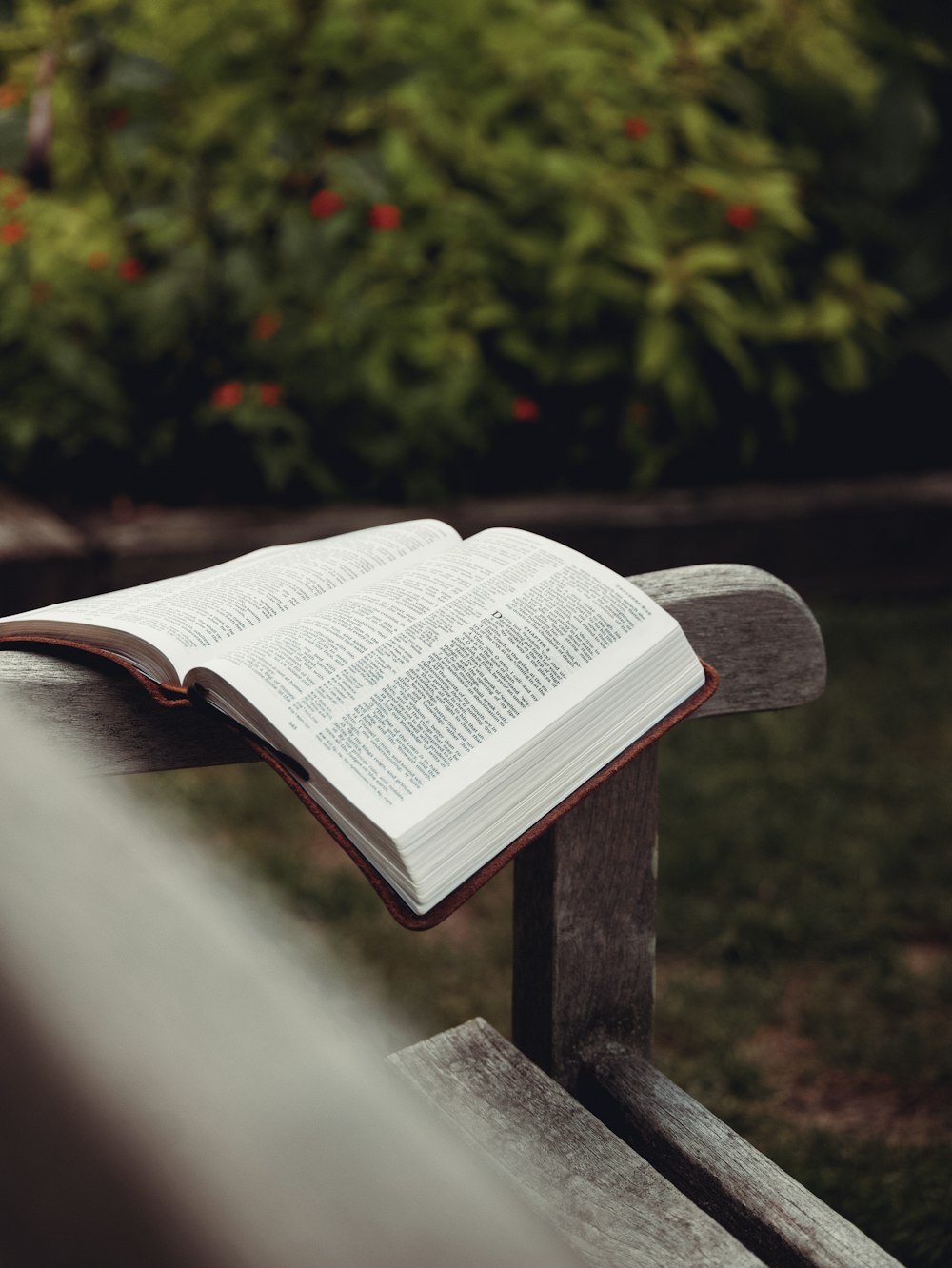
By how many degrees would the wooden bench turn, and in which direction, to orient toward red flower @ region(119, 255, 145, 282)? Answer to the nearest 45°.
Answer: approximately 45° to its left

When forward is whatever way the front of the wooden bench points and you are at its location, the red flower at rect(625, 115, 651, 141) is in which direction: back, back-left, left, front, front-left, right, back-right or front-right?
front-left

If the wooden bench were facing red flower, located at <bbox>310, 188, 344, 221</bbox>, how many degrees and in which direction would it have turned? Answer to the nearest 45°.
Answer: approximately 45° to its left

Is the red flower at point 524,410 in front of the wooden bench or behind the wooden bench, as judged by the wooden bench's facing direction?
in front

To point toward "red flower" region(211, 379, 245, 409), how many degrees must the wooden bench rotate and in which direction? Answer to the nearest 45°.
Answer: approximately 45° to its left

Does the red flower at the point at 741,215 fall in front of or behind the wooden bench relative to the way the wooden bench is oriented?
in front

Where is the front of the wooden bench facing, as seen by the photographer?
facing away from the viewer and to the right of the viewer
